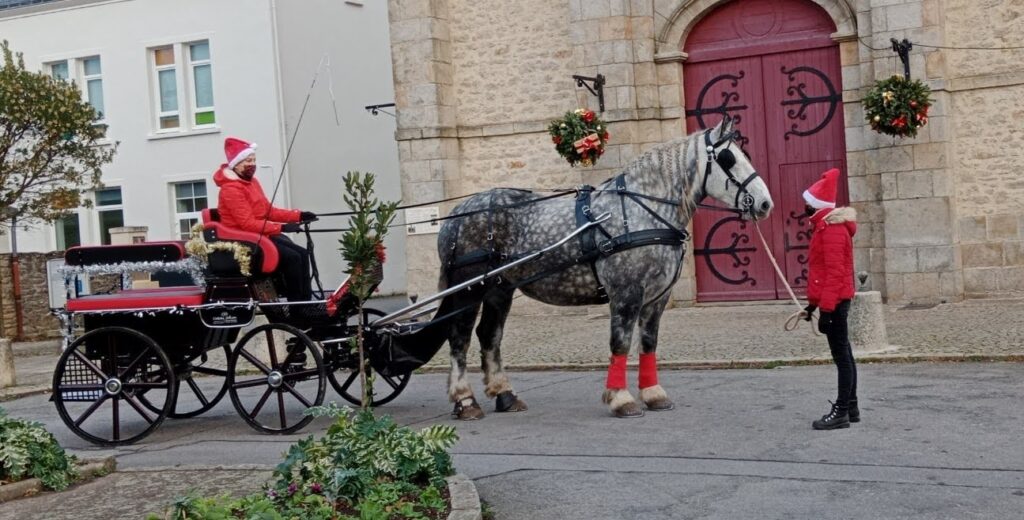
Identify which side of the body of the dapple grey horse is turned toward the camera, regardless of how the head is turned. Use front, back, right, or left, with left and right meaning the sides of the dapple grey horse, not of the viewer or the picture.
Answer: right

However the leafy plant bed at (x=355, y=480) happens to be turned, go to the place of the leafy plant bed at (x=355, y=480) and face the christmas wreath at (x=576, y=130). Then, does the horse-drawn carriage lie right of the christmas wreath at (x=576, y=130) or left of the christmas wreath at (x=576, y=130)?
left

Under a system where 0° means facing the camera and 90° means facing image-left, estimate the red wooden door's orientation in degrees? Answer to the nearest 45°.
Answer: approximately 0°

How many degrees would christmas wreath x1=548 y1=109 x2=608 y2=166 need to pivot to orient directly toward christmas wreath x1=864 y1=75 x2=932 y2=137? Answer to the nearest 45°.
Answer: approximately 90° to its left

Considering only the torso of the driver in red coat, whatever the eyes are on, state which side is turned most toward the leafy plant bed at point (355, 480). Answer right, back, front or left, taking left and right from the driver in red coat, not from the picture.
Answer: right

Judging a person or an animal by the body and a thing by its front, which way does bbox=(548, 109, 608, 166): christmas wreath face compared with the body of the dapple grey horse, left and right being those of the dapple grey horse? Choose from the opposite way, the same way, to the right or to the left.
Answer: to the right

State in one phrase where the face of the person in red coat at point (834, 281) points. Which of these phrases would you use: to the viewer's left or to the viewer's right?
to the viewer's left

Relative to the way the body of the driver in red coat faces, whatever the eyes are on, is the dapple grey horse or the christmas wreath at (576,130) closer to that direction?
the dapple grey horse

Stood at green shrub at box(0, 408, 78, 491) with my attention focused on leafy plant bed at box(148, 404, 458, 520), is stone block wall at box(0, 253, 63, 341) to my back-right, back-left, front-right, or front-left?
back-left

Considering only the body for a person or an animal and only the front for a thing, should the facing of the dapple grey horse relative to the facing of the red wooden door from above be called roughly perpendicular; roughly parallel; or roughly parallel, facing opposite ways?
roughly perpendicular

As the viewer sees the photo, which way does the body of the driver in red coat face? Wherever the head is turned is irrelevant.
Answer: to the viewer's right

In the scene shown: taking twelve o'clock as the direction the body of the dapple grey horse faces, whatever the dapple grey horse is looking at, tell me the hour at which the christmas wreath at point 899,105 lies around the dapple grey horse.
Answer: The christmas wreath is roughly at 10 o'clock from the dapple grey horse.

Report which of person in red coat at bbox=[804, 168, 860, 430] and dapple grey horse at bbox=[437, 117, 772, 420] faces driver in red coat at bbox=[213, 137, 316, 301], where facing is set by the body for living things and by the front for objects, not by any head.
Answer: the person in red coat

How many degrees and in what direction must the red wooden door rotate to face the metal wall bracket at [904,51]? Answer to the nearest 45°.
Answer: approximately 45° to its left
